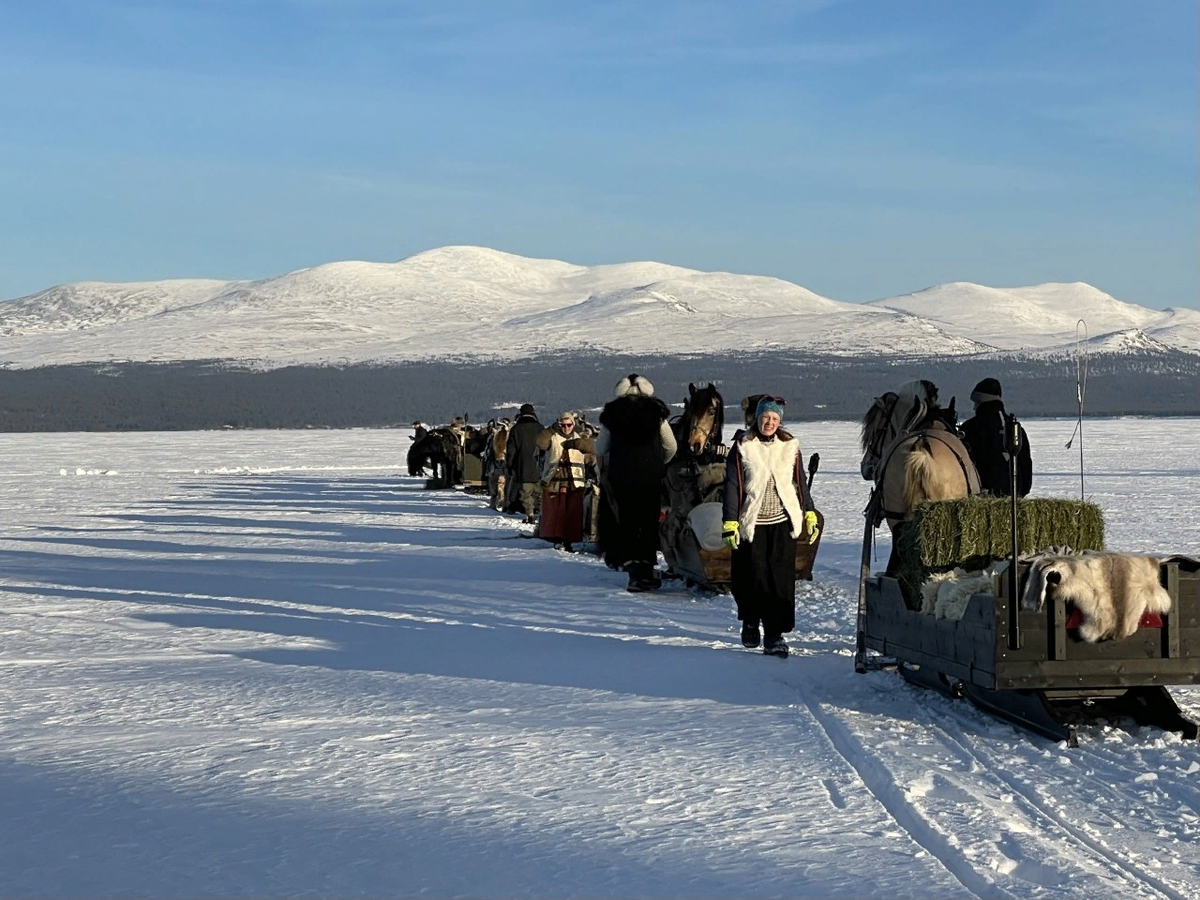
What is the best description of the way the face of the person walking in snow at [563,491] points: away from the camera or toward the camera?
toward the camera

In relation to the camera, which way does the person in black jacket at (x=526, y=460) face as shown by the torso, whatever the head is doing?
away from the camera

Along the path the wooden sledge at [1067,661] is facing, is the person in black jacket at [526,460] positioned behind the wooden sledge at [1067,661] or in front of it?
in front

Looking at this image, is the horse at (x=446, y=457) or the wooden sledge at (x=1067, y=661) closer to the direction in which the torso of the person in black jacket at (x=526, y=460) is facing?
the horse

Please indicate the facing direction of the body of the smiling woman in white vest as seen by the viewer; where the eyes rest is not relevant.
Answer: toward the camera

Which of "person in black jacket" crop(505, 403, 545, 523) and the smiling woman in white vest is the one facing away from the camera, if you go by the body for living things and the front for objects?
the person in black jacket

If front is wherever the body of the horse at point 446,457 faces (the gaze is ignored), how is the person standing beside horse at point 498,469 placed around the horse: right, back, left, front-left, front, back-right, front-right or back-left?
back-left

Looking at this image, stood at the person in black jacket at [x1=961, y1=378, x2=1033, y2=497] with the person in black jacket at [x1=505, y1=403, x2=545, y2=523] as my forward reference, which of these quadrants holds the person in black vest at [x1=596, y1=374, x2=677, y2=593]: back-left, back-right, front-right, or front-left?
front-left

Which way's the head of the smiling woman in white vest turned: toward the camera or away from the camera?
toward the camera

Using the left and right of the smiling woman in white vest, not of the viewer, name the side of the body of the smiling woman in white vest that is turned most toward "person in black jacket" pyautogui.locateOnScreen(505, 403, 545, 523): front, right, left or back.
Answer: back

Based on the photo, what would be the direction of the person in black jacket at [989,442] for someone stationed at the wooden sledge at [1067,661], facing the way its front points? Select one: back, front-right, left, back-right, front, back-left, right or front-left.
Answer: front-right

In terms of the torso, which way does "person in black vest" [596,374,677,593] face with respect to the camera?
away from the camera

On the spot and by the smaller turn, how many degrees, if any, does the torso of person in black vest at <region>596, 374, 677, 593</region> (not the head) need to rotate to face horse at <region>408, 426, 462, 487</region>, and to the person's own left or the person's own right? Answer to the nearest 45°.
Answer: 0° — they already face it

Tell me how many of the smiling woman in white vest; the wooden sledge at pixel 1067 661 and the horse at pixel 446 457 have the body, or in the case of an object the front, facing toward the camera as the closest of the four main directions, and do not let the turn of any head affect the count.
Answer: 1

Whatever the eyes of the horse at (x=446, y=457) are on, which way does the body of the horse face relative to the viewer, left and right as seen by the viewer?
facing away from the viewer and to the left of the viewer

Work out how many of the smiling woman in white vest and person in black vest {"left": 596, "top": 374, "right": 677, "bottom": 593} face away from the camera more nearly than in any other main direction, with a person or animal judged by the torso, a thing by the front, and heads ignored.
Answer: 1

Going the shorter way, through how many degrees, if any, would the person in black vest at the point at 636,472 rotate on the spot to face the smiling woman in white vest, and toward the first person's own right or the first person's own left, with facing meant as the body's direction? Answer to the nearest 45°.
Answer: approximately 180°

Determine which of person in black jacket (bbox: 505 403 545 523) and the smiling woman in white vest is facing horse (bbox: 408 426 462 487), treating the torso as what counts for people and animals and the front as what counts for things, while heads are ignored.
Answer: the person in black jacket

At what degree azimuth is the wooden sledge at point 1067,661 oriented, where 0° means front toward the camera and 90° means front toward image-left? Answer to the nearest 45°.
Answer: approximately 135°
